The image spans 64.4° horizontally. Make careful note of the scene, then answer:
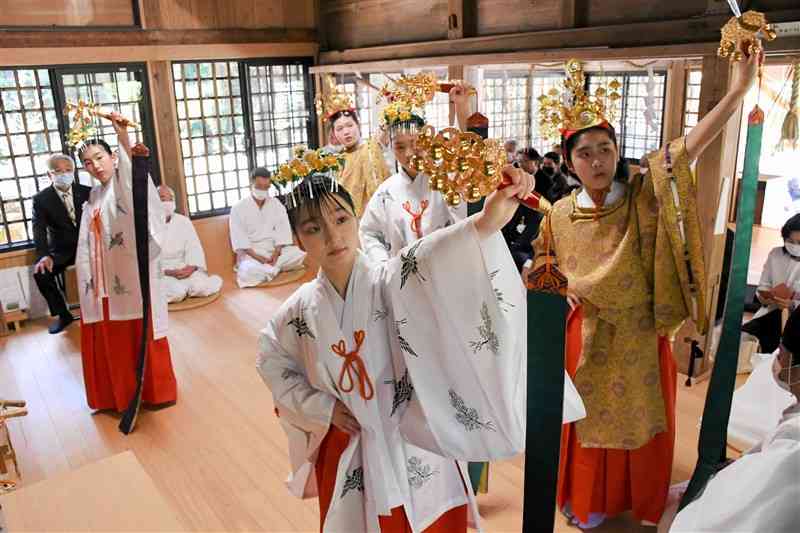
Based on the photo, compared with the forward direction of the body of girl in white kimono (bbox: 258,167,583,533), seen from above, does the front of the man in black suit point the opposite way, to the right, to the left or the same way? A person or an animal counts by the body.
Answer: the same way

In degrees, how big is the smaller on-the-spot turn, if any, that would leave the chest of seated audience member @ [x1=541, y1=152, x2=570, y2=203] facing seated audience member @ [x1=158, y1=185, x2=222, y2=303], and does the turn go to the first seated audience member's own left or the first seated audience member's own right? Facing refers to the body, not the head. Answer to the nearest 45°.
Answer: approximately 45° to the first seated audience member's own right

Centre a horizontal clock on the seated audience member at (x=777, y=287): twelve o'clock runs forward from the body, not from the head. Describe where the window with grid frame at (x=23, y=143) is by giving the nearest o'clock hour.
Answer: The window with grid frame is roughly at 1 o'clock from the seated audience member.

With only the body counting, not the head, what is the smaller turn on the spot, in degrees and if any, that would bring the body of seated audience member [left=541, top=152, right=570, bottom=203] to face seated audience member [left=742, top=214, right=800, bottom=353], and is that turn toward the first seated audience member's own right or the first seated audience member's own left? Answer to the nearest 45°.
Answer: approximately 90° to the first seated audience member's own left

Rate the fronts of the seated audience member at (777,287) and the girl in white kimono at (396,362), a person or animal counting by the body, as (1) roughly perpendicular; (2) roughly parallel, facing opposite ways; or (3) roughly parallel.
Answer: roughly perpendicular

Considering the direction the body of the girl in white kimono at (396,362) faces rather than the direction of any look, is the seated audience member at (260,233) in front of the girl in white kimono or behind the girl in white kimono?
behind

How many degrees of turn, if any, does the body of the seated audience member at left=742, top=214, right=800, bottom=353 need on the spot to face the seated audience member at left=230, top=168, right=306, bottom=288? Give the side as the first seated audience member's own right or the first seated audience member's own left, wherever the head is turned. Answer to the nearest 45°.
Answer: approximately 45° to the first seated audience member's own right
